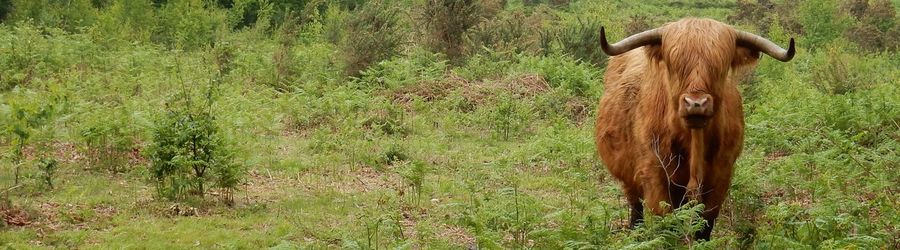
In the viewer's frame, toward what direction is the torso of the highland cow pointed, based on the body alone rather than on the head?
toward the camera

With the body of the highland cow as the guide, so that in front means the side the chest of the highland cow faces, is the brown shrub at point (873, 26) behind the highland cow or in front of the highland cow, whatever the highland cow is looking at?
behind

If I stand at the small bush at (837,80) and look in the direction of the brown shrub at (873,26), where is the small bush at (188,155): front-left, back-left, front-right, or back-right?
back-left

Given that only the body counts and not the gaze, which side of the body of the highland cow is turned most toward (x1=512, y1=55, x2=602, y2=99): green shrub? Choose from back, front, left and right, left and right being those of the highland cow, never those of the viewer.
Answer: back

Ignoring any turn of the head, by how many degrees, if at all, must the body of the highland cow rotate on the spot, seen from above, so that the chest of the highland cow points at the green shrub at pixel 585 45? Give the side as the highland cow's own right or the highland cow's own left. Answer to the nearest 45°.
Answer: approximately 180°

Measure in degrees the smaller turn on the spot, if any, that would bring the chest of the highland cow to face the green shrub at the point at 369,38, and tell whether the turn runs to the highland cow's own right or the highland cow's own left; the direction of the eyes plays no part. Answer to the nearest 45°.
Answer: approximately 135° to the highland cow's own right

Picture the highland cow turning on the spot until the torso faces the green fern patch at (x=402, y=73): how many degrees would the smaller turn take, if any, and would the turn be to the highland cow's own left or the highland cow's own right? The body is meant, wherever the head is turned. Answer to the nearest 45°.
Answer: approximately 135° to the highland cow's own right

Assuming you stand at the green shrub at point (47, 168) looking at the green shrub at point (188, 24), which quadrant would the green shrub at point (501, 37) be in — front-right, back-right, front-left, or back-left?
front-right

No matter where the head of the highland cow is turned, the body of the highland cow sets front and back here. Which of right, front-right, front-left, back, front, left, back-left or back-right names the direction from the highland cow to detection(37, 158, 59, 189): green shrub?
right

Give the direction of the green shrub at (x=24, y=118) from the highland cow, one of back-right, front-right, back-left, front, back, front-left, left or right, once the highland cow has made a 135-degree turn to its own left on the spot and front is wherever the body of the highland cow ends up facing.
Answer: back-left
